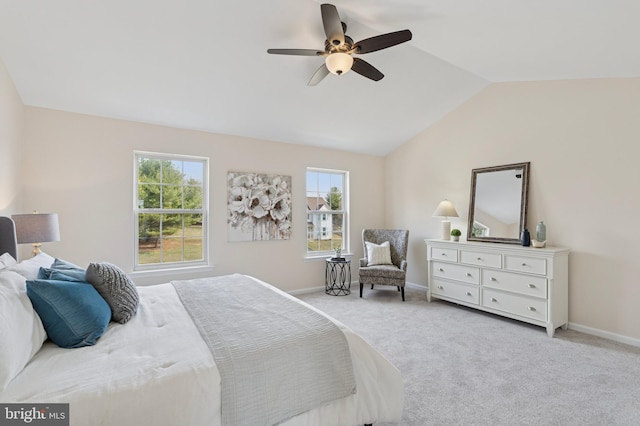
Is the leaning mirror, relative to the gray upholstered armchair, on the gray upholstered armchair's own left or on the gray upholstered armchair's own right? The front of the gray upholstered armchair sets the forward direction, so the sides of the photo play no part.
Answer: on the gray upholstered armchair's own left

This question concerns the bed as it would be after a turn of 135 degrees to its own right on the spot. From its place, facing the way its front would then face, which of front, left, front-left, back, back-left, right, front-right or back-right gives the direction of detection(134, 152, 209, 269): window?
back-right

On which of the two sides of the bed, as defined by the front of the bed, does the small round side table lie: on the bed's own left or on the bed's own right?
on the bed's own left

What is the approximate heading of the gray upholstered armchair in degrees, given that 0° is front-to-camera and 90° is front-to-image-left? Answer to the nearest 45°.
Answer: approximately 0°

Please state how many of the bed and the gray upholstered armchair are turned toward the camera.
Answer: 1

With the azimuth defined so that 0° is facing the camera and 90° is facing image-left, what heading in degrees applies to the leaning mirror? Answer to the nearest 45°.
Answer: approximately 45°

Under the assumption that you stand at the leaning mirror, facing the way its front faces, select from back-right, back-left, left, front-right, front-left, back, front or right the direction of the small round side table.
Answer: front-right

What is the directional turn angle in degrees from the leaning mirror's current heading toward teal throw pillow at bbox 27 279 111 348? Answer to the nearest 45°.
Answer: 0° — it already faces it

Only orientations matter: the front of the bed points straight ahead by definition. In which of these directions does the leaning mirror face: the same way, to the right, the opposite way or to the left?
the opposite way

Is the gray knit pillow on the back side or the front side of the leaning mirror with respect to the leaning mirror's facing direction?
on the front side

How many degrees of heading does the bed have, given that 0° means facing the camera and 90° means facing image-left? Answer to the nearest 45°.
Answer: approximately 270°
